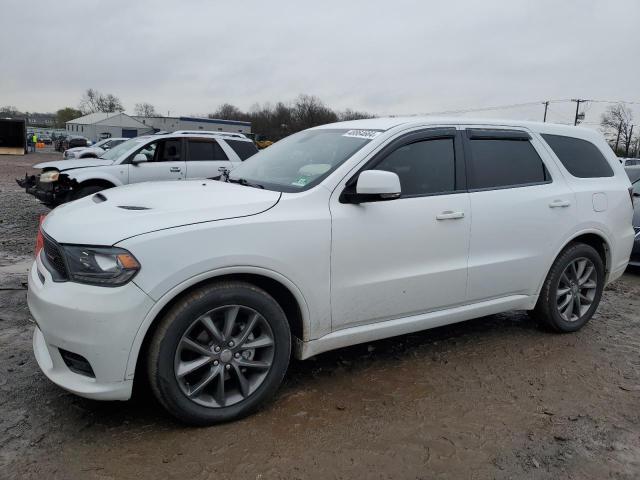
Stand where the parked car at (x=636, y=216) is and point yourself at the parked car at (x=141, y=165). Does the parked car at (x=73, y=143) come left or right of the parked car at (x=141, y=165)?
right

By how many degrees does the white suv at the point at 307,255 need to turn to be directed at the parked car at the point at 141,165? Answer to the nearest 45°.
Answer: approximately 90° to its right

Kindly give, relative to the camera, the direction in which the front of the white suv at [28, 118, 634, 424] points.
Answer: facing the viewer and to the left of the viewer

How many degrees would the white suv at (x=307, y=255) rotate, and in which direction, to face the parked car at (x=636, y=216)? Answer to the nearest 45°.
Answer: approximately 180°

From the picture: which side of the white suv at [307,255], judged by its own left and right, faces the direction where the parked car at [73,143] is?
right

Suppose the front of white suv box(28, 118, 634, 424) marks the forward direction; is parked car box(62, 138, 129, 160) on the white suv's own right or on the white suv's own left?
on the white suv's own right

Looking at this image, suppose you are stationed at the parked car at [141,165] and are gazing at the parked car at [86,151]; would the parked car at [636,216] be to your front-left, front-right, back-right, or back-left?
back-right
